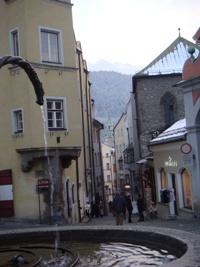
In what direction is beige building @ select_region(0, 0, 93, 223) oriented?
toward the camera

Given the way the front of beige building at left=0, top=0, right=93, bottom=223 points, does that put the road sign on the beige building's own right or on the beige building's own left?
on the beige building's own left

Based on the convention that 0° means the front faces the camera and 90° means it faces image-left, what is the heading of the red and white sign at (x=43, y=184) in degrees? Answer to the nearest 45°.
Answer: approximately 0°

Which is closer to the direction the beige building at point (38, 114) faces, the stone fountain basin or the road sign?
the stone fountain basin

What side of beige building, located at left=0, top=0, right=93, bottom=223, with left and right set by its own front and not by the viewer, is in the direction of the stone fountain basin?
front

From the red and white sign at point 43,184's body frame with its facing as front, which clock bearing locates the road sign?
The road sign is roughly at 10 o'clock from the red and white sign.

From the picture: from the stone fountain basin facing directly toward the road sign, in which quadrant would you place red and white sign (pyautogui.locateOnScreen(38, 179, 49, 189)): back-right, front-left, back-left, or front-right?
front-left

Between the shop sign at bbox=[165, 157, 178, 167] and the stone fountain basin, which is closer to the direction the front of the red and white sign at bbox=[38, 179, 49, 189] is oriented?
the stone fountain basin

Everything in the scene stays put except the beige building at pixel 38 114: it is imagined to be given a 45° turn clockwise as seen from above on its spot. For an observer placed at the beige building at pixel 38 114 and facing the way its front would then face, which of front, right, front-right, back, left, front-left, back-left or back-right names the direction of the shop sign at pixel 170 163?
back-left

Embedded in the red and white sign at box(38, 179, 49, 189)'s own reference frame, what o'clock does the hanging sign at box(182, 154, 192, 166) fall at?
The hanging sign is roughly at 10 o'clock from the red and white sign.

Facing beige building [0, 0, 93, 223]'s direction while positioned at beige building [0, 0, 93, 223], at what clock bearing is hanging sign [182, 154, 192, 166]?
The hanging sign is roughly at 10 o'clock from the beige building.
